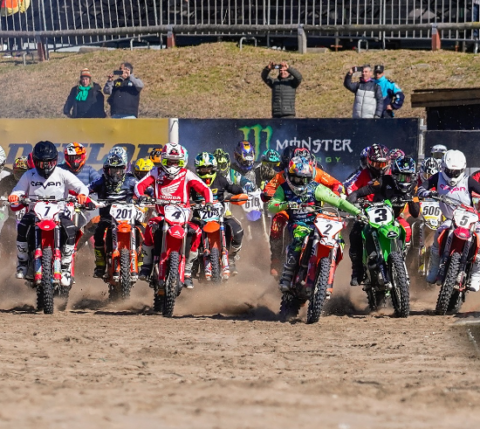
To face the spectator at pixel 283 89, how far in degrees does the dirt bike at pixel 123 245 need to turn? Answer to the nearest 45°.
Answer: approximately 135° to its left

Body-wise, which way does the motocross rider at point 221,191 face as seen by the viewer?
toward the camera

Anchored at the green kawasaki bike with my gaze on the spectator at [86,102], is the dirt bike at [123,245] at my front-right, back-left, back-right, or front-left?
front-left

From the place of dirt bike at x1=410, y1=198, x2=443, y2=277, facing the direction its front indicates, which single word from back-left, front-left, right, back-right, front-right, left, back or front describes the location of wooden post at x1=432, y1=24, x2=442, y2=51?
back

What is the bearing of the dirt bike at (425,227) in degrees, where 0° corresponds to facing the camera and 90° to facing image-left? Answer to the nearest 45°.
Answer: approximately 0°

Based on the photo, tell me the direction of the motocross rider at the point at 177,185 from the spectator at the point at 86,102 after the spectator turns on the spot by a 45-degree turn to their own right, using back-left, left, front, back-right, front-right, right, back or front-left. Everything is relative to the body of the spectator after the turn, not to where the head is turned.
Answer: front-left

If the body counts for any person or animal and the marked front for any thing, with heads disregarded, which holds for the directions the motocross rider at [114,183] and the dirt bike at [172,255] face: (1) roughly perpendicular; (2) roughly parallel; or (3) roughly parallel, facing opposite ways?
roughly parallel

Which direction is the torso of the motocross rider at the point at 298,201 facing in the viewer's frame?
toward the camera

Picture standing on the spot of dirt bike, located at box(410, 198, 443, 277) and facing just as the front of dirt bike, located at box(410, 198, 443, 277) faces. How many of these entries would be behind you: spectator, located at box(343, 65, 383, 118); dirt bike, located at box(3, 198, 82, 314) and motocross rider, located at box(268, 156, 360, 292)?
1

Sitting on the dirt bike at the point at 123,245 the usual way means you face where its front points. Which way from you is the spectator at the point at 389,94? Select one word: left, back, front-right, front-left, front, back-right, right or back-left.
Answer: back-left

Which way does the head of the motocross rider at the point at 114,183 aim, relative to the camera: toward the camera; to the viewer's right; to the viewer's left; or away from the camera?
toward the camera

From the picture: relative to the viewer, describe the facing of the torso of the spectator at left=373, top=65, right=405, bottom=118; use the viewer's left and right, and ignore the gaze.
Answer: facing the viewer and to the left of the viewer

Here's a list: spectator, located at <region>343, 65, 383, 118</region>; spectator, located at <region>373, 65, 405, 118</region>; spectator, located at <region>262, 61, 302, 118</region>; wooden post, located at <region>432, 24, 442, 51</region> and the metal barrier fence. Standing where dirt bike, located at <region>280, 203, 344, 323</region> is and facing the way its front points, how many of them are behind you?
5

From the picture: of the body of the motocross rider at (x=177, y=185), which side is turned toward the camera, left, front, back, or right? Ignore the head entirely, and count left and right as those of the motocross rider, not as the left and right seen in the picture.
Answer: front

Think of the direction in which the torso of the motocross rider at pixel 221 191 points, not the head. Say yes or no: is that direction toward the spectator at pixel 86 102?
no

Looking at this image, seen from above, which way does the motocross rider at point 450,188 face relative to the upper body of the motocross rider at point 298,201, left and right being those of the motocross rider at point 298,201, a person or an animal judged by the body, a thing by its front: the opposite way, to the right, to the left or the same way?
the same way

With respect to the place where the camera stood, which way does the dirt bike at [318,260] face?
facing the viewer

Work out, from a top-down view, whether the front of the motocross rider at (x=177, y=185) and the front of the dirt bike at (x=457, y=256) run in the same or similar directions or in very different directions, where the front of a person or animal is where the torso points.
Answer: same or similar directions

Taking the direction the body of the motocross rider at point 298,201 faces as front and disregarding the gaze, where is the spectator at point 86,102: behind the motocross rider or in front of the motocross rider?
behind

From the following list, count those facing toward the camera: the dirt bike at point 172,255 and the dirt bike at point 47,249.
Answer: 2

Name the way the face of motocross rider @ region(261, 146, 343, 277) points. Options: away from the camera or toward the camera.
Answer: toward the camera

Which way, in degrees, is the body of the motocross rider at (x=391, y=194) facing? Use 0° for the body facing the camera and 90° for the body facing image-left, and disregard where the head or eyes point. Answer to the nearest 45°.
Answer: approximately 0°
